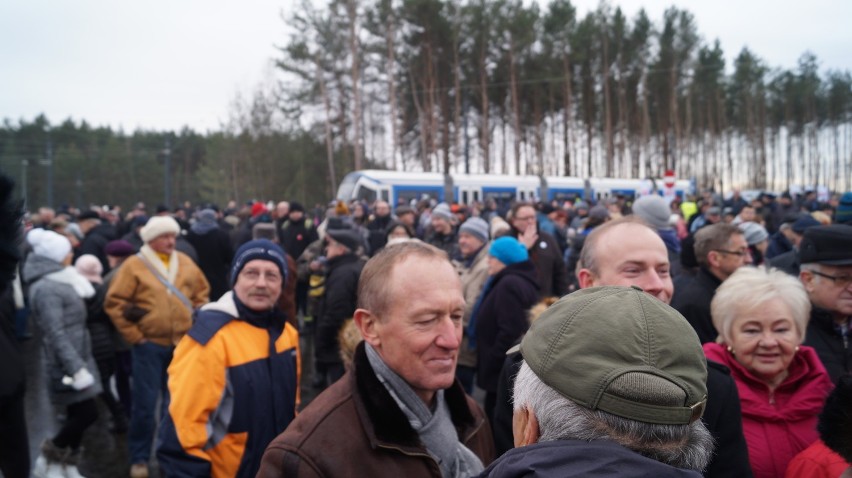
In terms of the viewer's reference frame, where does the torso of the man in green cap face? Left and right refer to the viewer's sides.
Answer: facing away from the viewer and to the left of the viewer

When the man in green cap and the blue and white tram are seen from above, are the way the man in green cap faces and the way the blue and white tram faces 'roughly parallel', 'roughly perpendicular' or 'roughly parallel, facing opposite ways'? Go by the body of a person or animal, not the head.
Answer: roughly perpendicular

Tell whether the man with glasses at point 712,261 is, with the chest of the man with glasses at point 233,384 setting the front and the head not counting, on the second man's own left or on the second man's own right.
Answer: on the second man's own left

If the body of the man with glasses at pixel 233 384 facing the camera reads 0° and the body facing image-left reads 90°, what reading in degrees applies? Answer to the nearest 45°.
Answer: approximately 315°

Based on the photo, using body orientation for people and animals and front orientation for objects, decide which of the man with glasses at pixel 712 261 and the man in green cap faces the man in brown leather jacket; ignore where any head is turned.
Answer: the man in green cap
